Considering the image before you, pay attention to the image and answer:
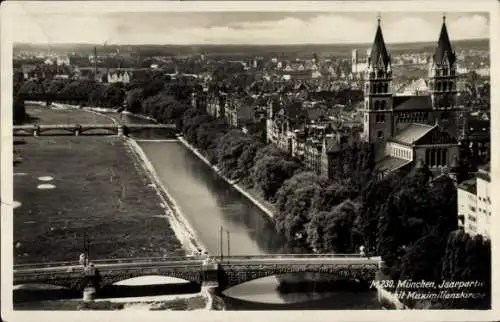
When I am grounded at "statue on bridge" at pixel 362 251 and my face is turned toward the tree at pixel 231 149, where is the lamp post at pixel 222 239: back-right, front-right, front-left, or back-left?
front-left
